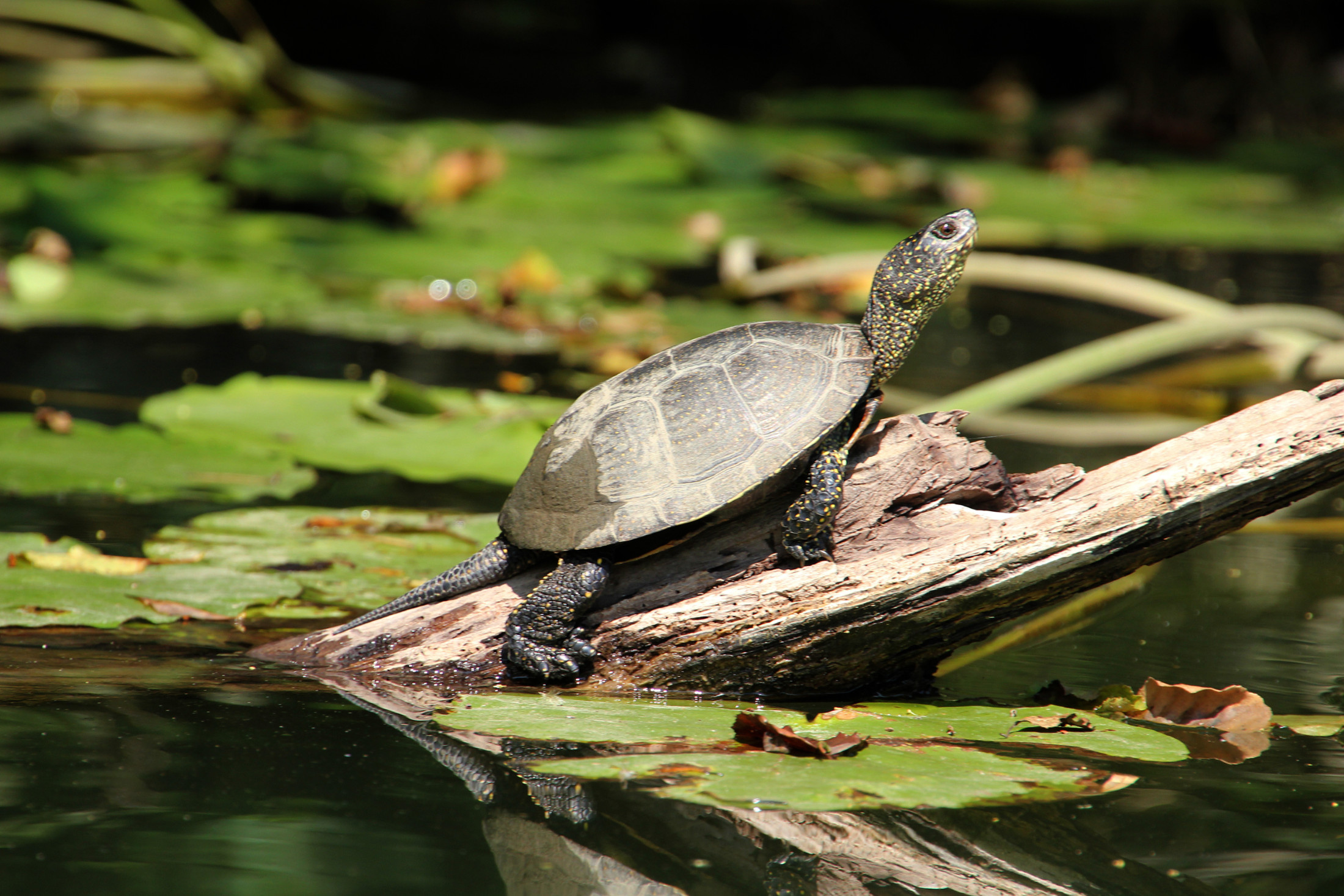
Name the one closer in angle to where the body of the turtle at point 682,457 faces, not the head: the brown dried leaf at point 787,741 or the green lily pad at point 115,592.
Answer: the brown dried leaf

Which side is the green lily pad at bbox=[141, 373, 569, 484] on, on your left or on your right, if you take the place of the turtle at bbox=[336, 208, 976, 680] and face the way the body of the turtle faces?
on your left

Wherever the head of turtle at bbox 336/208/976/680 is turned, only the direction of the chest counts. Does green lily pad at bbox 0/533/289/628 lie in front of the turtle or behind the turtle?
behind

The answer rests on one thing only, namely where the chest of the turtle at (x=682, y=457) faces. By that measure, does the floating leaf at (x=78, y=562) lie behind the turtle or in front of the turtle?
behind

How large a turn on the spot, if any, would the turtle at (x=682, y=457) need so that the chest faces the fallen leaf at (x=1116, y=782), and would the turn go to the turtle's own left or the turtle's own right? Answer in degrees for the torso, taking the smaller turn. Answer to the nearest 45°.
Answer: approximately 45° to the turtle's own right

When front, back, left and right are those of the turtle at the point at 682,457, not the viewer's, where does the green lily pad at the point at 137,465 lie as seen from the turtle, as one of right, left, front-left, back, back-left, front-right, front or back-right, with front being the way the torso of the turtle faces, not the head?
back-left

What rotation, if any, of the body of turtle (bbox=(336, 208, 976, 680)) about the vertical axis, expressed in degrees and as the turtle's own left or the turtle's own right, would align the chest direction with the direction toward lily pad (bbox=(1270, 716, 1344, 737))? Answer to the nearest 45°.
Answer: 0° — it already faces it

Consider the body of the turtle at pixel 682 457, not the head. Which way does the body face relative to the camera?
to the viewer's right

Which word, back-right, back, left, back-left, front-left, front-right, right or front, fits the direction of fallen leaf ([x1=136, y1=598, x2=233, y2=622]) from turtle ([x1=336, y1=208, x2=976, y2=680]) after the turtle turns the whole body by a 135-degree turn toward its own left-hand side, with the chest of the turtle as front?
front-left
